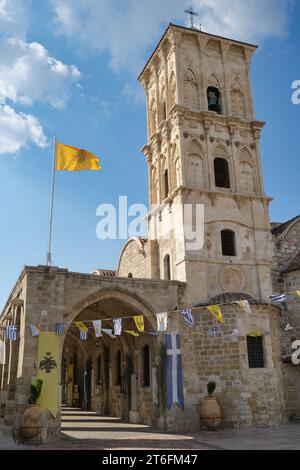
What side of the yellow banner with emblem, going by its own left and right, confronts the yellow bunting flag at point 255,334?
left

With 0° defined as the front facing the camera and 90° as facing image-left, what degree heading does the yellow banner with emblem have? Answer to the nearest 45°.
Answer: approximately 0°

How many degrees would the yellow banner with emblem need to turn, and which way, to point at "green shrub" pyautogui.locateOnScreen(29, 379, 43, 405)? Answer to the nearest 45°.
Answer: approximately 45° to its right

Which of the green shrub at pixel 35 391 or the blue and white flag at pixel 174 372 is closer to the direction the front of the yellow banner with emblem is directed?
the green shrub
